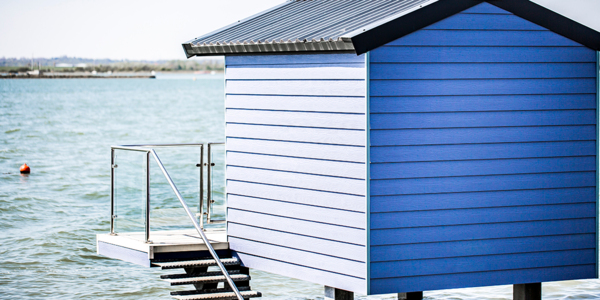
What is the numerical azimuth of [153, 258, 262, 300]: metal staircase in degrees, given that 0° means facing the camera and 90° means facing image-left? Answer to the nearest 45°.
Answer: approximately 315°

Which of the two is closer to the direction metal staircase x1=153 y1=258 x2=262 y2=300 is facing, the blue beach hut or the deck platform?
the blue beach hut

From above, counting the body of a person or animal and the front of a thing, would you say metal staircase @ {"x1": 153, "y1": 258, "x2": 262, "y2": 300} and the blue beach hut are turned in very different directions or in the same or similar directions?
very different directions

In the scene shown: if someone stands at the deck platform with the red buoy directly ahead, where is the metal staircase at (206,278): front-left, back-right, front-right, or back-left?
back-right

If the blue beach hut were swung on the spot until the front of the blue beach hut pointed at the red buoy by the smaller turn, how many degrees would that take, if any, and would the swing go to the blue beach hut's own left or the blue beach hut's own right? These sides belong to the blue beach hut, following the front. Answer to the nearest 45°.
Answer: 0° — it already faces it

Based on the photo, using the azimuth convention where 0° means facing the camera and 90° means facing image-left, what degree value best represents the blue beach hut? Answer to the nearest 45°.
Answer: approximately 135°

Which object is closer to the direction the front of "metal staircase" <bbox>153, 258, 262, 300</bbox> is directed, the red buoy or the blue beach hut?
the blue beach hut
